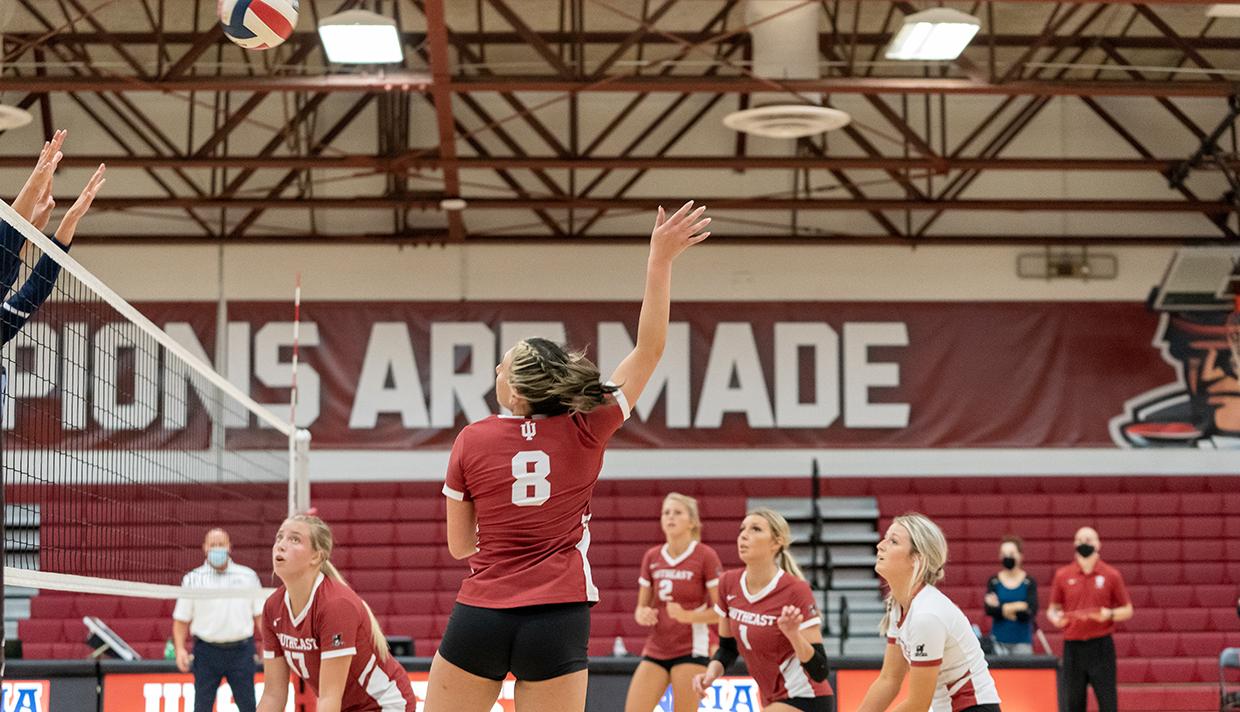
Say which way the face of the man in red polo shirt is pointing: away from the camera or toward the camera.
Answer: toward the camera

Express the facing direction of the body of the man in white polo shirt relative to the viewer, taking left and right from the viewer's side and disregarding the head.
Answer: facing the viewer

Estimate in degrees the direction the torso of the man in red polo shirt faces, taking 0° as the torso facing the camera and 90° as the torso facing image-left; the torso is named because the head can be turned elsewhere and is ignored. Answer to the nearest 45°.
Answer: approximately 0°

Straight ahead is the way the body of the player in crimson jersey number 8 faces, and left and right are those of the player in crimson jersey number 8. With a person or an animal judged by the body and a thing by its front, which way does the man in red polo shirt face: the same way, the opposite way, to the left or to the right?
the opposite way

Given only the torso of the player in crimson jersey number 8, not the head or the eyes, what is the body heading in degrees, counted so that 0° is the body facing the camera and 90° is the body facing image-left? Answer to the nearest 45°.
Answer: approximately 180°

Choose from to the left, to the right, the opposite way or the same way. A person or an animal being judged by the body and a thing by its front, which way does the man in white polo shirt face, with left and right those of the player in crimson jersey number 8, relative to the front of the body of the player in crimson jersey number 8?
the opposite way

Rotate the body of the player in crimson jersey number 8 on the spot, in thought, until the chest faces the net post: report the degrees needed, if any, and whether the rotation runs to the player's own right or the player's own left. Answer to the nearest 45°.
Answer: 0° — they already face it

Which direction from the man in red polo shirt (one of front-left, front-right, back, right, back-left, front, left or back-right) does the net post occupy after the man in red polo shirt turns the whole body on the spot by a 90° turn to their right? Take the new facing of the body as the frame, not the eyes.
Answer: front-left

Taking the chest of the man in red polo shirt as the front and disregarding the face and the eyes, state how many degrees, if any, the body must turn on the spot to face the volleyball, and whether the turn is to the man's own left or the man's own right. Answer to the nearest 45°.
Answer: approximately 45° to the man's own right

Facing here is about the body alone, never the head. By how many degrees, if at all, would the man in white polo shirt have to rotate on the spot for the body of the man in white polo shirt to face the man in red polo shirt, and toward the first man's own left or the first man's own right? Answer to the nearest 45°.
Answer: approximately 90° to the first man's own left

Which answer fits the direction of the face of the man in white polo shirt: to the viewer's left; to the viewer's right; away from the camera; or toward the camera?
toward the camera
